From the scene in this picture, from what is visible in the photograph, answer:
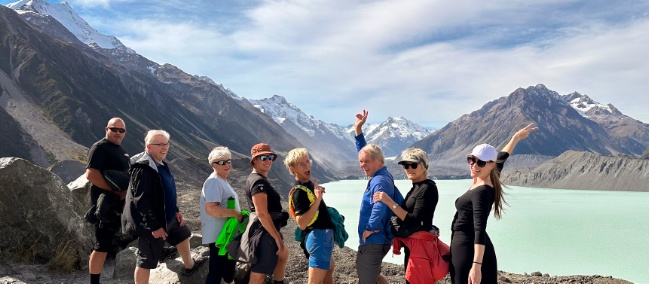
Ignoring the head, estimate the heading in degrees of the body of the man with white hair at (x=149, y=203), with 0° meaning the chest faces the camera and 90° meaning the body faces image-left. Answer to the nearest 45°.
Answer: approximately 315°

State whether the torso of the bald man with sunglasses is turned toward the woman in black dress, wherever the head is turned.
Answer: yes

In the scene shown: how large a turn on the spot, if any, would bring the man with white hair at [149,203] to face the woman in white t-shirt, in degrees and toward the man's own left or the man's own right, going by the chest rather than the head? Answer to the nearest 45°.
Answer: approximately 45° to the man's own left

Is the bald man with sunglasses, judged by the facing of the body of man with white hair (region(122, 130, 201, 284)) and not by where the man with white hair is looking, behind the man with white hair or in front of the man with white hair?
behind

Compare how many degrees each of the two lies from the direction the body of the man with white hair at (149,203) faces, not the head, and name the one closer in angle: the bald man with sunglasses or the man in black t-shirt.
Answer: the man in black t-shirt

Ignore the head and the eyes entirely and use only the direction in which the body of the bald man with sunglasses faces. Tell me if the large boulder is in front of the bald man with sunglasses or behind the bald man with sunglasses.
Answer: behind

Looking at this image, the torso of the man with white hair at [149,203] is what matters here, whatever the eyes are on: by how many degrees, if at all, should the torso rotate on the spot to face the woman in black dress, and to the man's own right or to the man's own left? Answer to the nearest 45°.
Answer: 0° — they already face them
